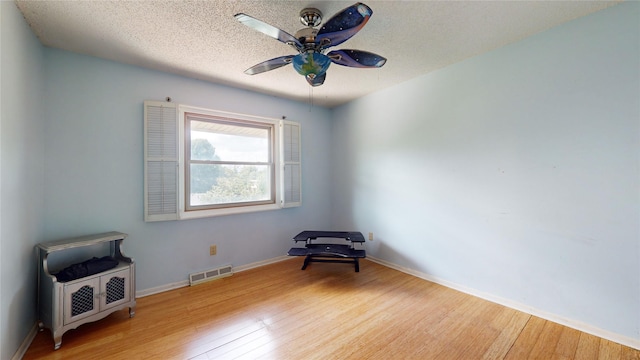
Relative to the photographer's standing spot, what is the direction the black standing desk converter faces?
facing the viewer

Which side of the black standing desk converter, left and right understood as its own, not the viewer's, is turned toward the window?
right

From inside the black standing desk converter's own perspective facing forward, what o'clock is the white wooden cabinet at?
The white wooden cabinet is roughly at 2 o'clock from the black standing desk converter.

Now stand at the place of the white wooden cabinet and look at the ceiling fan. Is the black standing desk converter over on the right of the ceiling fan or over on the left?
left

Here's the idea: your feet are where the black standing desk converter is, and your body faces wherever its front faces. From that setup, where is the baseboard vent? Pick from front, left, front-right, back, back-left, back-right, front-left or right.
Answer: right
